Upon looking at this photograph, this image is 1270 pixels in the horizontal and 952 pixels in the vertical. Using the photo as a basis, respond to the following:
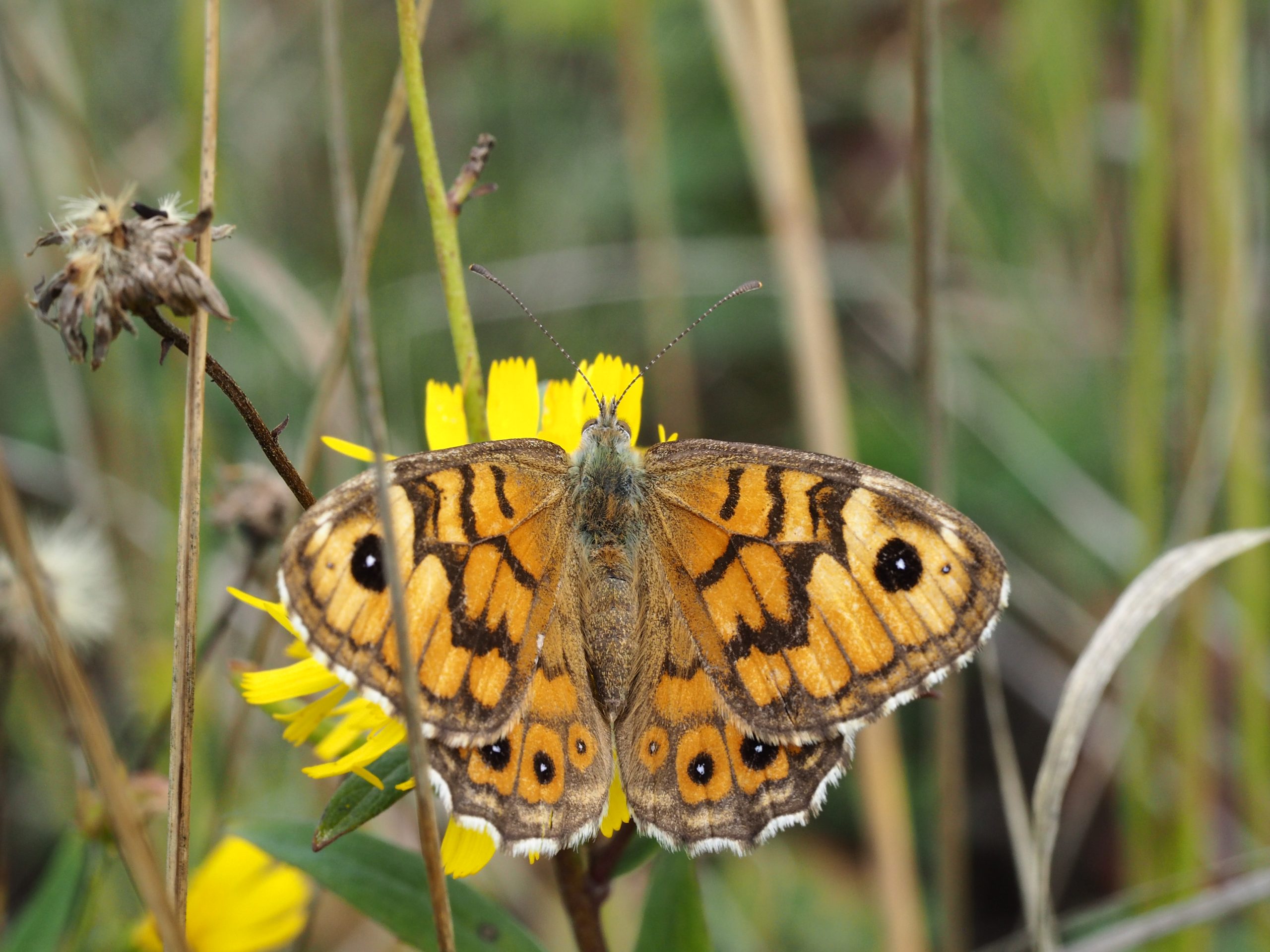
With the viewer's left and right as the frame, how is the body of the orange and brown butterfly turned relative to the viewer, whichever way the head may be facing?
facing away from the viewer

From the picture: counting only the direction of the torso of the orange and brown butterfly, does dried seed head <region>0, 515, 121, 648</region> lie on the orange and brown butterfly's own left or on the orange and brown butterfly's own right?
on the orange and brown butterfly's own left

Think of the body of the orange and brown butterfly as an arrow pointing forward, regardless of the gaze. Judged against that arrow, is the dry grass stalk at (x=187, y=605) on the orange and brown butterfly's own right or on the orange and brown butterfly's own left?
on the orange and brown butterfly's own left

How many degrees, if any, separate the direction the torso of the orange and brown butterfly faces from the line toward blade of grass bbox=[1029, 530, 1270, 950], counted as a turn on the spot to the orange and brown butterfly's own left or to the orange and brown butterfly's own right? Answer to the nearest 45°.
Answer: approximately 90° to the orange and brown butterfly's own right

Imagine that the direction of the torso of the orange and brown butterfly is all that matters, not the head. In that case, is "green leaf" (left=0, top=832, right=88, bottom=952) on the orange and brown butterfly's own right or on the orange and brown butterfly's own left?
on the orange and brown butterfly's own left
